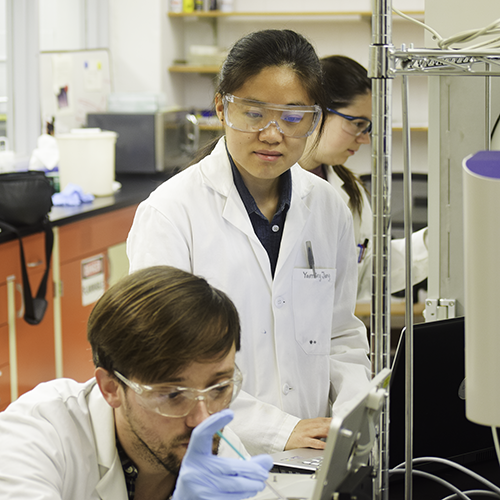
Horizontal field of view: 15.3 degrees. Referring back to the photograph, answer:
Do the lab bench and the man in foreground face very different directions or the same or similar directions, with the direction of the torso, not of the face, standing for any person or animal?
same or similar directions

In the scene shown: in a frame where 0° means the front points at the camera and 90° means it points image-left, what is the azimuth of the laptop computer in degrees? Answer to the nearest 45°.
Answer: approximately 135°

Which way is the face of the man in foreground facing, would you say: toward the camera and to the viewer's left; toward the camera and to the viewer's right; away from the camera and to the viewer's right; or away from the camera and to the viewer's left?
toward the camera and to the viewer's right

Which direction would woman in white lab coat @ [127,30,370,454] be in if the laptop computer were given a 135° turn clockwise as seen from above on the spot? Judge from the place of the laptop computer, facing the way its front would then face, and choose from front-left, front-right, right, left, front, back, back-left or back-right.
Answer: left

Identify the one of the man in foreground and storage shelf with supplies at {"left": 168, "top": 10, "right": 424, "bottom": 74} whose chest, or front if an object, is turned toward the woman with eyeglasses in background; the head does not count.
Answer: the storage shelf with supplies

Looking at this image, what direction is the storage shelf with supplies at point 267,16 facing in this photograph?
toward the camera

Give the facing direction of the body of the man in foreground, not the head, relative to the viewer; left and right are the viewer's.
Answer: facing the viewer and to the right of the viewer

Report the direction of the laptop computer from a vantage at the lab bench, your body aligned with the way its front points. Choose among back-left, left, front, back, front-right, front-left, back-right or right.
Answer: front-right

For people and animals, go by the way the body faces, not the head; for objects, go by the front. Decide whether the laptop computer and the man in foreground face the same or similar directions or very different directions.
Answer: very different directions

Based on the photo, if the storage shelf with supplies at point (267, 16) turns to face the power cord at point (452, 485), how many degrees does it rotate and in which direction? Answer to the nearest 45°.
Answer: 0° — it already faces it

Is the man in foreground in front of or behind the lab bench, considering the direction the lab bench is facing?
in front

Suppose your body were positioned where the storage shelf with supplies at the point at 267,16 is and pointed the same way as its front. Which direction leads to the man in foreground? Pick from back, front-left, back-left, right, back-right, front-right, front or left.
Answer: front

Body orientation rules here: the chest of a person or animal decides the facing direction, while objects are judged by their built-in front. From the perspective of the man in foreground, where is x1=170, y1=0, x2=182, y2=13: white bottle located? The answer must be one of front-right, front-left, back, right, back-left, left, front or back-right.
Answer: back-left
